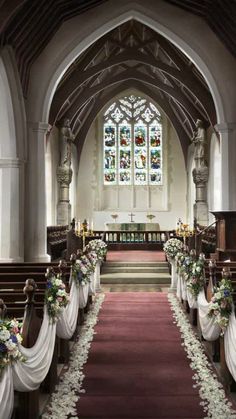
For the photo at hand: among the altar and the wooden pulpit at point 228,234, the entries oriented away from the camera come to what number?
0

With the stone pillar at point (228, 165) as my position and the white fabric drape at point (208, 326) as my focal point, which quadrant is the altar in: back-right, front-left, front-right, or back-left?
back-right

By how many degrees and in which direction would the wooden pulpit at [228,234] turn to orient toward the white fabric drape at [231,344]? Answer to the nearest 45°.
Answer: approximately 45° to its left

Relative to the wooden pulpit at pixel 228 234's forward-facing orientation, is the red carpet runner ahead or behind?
ahead

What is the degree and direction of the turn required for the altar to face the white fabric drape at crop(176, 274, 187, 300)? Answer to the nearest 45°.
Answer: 0° — it already faces it

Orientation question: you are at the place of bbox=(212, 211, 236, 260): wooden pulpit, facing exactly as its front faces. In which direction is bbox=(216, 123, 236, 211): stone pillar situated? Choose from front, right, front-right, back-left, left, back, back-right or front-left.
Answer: back-right

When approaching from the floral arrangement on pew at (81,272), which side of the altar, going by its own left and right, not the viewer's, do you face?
front

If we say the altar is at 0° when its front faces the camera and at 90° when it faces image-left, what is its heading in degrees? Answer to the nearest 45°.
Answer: approximately 0°

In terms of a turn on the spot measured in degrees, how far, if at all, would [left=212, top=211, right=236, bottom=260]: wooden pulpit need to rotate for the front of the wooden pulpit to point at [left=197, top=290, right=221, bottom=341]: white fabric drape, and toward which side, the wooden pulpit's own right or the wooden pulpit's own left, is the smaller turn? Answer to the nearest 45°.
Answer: approximately 45° to the wooden pulpit's own left

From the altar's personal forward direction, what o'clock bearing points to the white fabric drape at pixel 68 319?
The white fabric drape is roughly at 12 o'clock from the altar.

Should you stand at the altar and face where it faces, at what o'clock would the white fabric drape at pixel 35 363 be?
The white fabric drape is roughly at 12 o'clock from the altar.

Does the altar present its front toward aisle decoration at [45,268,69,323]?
yes

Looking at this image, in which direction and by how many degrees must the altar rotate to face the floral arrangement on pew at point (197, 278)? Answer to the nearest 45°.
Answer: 0° — it already faces it

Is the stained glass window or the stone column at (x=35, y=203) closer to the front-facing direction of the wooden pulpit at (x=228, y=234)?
the stone column

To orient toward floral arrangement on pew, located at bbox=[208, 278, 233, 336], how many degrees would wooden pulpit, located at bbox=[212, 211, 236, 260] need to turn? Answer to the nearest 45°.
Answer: approximately 45° to its left

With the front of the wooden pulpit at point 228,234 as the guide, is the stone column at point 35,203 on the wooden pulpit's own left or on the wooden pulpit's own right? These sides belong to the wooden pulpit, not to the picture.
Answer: on the wooden pulpit's own right

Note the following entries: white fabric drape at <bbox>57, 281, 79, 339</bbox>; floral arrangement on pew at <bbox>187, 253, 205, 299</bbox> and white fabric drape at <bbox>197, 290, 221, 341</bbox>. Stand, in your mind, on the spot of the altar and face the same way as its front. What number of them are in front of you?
3
